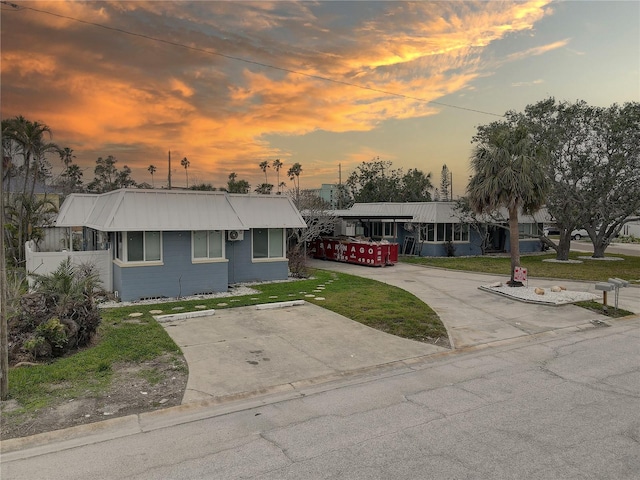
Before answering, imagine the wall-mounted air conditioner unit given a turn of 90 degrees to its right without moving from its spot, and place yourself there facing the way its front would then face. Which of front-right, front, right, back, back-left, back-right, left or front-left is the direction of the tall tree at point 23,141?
front-right

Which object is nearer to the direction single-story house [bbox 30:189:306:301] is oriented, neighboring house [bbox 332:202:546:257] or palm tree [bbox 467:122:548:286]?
the palm tree

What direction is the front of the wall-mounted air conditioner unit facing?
toward the camera

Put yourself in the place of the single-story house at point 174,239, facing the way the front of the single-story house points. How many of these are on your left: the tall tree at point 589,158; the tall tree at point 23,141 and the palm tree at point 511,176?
2

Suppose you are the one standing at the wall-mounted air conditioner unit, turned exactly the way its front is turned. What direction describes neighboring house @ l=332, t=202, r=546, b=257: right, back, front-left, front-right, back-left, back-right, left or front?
back-left

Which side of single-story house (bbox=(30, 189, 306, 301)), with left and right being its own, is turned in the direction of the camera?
front

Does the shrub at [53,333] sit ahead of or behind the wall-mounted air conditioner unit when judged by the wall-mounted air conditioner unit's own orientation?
ahead

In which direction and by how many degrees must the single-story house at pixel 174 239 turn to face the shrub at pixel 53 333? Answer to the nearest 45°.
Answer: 0° — it already faces it

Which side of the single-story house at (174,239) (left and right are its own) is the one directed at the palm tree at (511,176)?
left

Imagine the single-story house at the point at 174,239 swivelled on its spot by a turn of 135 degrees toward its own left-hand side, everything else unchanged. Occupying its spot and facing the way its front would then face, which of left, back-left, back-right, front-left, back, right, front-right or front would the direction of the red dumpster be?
front
